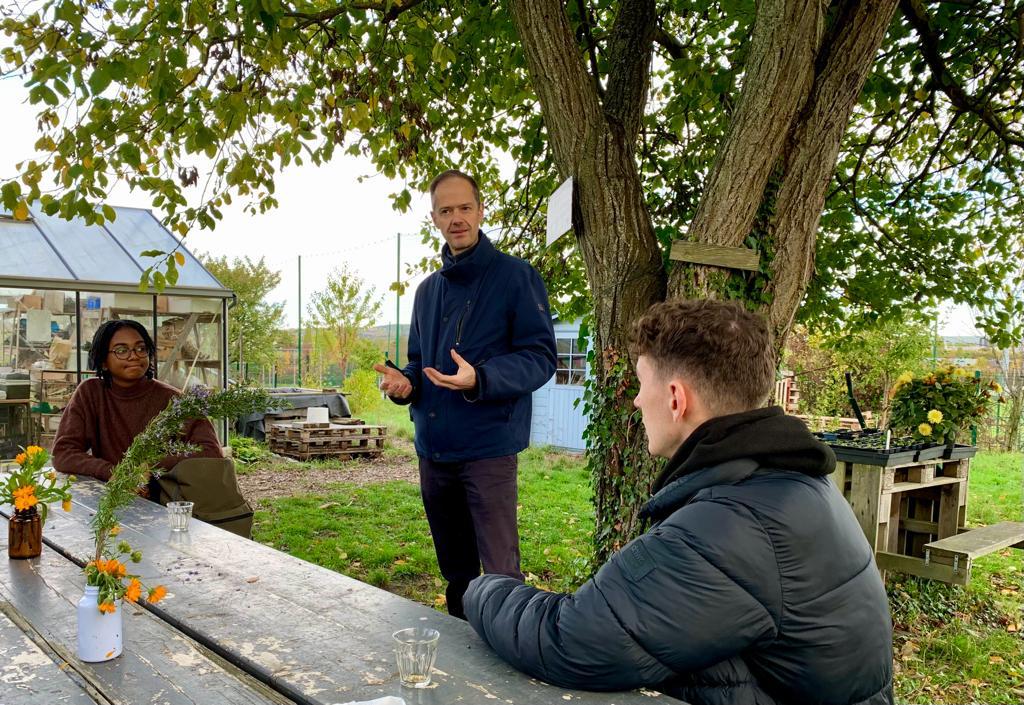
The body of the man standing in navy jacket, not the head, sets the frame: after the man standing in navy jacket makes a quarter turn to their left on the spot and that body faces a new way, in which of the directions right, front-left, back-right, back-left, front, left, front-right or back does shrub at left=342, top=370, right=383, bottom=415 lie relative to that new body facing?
back-left

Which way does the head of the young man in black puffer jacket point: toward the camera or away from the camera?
away from the camera

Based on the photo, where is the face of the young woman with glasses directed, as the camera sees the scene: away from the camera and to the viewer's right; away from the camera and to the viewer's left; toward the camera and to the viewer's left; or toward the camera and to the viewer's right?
toward the camera and to the viewer's right

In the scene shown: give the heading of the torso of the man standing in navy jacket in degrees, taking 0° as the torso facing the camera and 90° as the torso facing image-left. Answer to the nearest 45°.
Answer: approximately 45°

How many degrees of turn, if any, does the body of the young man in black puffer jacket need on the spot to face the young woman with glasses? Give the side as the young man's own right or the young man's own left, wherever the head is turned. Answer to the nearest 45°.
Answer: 0° — they already face them

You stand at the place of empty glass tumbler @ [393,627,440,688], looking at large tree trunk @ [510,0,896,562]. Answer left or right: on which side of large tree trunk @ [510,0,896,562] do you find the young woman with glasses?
left

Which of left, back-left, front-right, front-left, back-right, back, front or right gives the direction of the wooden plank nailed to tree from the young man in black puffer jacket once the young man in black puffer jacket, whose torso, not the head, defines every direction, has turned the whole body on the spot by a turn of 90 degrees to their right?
front-left

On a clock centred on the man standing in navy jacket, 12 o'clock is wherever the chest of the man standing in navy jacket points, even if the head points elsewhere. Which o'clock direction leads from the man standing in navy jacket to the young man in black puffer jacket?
The young man in black puffer jacket is roughly at 10 o'clock from the man standing in navy jacket.

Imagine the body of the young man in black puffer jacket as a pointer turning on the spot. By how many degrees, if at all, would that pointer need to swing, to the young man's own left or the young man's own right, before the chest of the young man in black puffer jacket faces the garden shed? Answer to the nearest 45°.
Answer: approximately 45° to the young man's own right

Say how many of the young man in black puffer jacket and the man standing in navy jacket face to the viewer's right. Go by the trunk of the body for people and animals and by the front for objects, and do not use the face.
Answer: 0

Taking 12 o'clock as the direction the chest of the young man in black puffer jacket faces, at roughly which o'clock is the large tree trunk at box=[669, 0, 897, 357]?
The large tree trunk is roughly at 2 o'clock from the young man in black puffer jacket.

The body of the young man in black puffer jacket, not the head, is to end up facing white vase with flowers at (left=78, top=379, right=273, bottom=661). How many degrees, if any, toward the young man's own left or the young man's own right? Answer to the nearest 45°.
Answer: approximately 45° to the young man's own left

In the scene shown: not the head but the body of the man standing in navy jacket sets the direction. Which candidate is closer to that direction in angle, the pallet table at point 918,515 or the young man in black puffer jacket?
the young man in black puffer jacket
